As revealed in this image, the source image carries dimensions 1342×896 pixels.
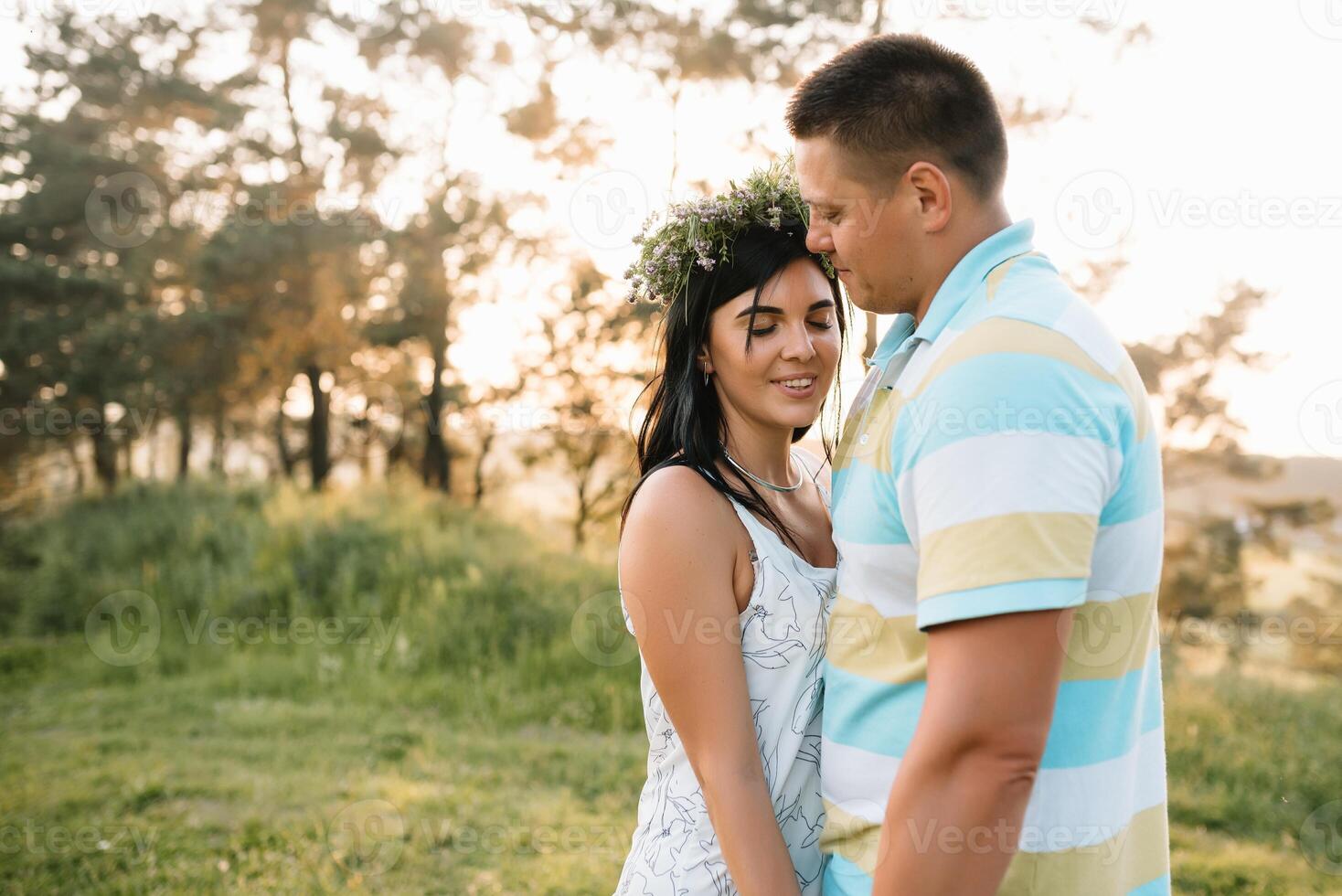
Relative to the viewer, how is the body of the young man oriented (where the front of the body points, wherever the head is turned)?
to the viewer's left

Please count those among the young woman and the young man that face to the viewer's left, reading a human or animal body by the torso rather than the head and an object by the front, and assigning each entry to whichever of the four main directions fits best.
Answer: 1

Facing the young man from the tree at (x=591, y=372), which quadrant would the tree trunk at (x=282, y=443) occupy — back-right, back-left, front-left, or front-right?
back-right

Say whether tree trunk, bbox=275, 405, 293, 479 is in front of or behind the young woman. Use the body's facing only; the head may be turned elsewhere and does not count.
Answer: behind

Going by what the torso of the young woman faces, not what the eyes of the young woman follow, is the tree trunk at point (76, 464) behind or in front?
behind

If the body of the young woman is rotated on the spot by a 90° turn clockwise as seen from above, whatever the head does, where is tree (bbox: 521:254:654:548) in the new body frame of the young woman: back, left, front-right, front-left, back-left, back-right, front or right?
back-right

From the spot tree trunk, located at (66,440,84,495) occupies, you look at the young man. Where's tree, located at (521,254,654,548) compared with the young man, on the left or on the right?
left

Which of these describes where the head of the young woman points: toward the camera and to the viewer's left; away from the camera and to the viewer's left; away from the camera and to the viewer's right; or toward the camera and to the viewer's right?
toward the camera and to the viewer's right

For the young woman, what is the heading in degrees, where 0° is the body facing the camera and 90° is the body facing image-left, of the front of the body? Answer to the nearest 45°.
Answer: approximately 315°

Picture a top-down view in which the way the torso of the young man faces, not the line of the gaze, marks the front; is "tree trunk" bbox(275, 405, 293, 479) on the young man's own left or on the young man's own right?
on the young man's own right
